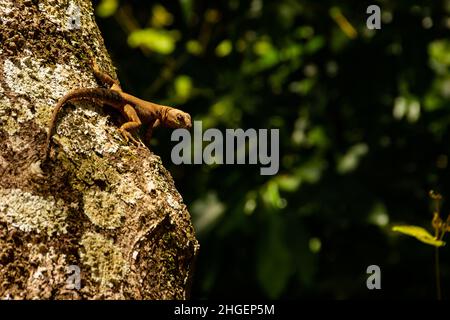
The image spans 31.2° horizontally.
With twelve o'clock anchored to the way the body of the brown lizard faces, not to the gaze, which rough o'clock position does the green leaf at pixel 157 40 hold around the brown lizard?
The green leaf is roughly at 9 o'clock from the brown lizard.

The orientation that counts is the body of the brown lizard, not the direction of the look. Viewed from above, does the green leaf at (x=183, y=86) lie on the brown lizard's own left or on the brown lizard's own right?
on the brown lizard's own left

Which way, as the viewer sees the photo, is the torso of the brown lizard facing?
to the viewer's right

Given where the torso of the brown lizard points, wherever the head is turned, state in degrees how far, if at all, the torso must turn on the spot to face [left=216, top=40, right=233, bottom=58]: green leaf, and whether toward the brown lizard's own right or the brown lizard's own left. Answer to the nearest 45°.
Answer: approximately 90° to the brown lizard's own left

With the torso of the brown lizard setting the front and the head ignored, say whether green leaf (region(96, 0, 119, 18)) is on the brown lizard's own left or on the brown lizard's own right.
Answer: on the brown lizard's own left
